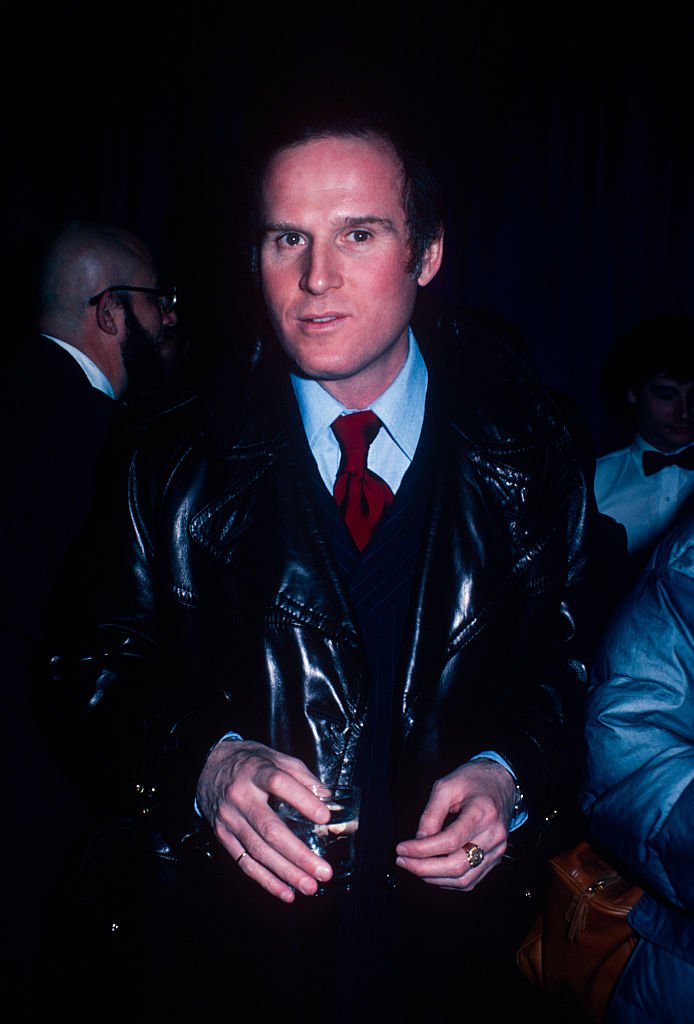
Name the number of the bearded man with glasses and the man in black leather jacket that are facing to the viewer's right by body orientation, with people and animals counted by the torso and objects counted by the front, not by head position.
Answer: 1

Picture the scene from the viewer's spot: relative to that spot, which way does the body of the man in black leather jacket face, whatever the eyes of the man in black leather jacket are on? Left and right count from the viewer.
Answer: facing the viewer

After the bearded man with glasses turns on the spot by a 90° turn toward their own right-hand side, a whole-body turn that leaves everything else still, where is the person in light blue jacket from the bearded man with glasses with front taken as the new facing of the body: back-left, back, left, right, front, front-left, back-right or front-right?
front-left

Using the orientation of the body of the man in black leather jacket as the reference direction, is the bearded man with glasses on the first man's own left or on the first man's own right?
on the first man's own right

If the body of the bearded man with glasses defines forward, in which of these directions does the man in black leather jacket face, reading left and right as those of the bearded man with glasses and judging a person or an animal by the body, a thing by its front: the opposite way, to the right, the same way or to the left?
to the right

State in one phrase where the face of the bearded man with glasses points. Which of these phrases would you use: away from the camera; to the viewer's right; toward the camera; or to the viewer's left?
to the viewer's right

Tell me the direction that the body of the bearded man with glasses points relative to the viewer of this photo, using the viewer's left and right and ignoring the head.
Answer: facing to the right of the viewer

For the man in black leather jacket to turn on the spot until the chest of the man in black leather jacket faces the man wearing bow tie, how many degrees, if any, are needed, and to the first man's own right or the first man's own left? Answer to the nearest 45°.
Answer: approximately 135° to the first man's own left
